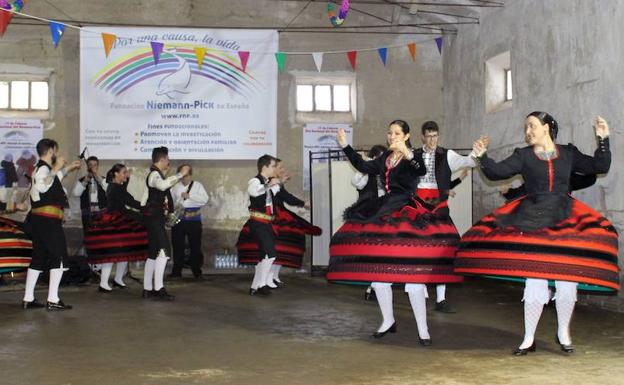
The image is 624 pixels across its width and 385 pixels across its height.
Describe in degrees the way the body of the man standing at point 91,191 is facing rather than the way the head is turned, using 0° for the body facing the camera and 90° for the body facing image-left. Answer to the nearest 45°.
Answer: approximately 0°

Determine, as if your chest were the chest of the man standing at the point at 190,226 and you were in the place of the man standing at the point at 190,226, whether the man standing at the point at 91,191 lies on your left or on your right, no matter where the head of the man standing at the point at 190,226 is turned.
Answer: on your right

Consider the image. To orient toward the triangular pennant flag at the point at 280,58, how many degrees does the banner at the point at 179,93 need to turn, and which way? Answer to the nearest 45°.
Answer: approximately 90° to its left

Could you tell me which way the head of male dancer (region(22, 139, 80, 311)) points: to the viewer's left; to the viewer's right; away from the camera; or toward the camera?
to the viewer's right
